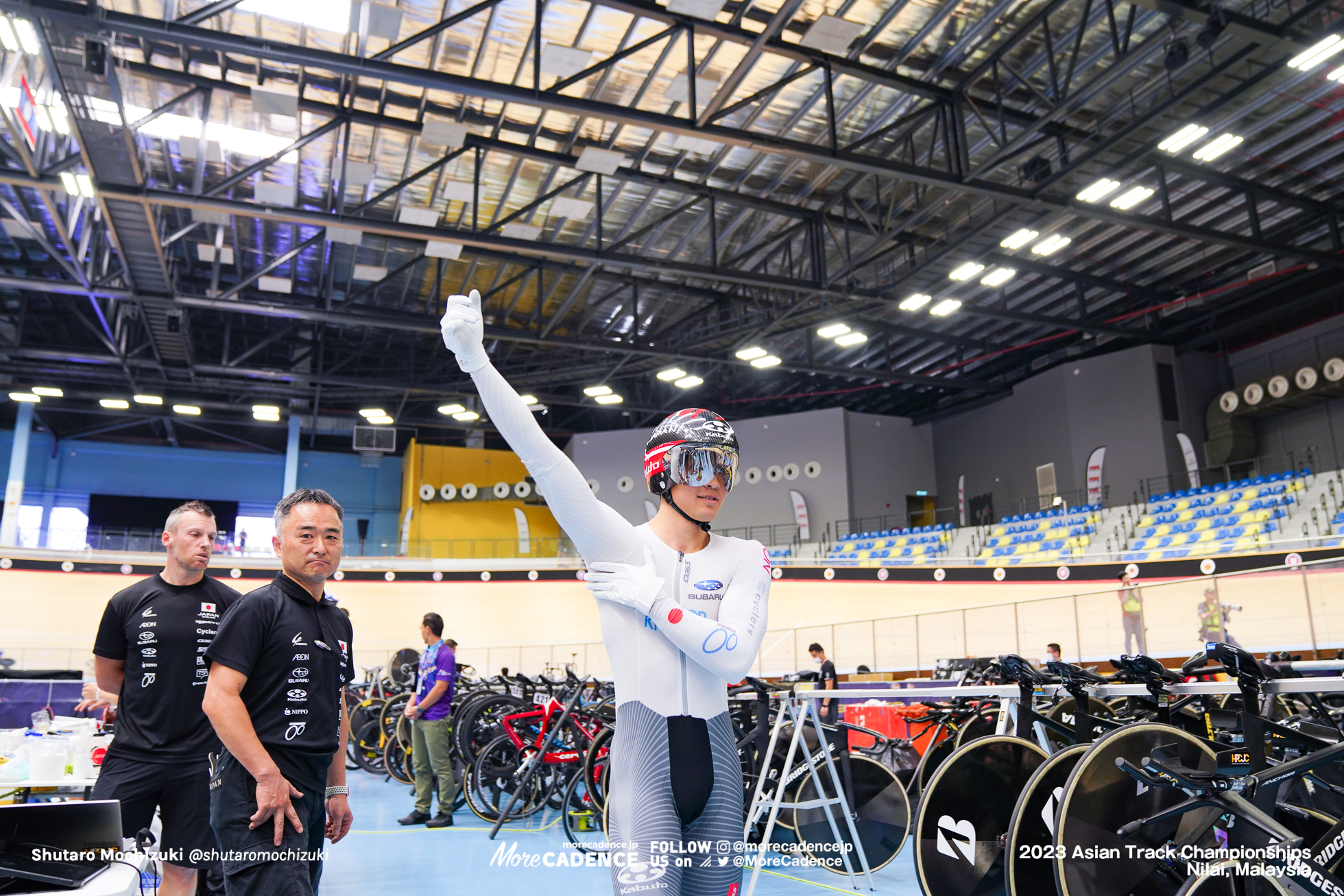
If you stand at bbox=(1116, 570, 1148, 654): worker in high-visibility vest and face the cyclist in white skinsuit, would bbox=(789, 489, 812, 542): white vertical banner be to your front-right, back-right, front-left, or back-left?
back-right

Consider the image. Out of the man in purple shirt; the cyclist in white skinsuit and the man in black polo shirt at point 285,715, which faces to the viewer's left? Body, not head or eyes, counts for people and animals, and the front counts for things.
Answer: the man in purple shirt

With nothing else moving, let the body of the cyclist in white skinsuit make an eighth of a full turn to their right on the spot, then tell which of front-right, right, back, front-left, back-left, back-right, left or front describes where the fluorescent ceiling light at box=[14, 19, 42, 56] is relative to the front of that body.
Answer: right

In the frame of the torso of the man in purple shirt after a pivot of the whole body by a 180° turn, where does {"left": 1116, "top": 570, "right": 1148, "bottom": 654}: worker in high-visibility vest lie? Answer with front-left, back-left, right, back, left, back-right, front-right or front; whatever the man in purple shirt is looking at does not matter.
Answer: front

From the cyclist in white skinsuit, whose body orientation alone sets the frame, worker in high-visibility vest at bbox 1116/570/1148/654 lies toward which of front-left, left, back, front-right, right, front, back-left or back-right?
back-left

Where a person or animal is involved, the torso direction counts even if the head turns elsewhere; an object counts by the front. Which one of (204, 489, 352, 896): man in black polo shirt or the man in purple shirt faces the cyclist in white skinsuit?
the man in black polo shirt

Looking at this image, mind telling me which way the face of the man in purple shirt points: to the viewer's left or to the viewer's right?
to the viewer's left

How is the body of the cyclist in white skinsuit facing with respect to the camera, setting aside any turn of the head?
toward the camera

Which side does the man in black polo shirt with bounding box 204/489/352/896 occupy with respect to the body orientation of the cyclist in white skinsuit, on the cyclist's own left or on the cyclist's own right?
on the cyclist's own right

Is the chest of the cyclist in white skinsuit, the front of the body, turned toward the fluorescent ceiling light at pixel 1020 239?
no

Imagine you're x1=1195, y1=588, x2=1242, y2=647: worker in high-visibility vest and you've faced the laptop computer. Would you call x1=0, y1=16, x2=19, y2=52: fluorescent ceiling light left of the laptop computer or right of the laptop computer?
right

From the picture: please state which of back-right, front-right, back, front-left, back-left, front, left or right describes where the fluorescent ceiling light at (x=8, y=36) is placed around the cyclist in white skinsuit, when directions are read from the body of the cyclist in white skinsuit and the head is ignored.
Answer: back-right

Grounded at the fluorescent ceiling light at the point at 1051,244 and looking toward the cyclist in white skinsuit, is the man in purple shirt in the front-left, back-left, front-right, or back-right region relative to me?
front-right

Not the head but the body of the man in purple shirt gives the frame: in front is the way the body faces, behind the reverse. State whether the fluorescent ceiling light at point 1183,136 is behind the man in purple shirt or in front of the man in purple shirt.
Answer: behind

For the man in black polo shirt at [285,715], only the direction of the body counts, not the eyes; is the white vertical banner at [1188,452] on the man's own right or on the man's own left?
on the man's own left

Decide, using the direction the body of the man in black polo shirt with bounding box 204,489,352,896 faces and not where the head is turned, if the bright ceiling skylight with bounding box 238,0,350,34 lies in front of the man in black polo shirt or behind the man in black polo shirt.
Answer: behind

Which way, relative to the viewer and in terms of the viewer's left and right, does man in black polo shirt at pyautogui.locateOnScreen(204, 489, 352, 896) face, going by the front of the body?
facing the viewer and to the right of the viewer

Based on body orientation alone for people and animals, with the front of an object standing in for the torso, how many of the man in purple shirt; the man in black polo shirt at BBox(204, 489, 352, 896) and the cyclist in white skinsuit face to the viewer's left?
1

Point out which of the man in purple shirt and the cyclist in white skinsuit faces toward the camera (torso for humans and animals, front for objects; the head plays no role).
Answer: the cyclist in white skinsuit
